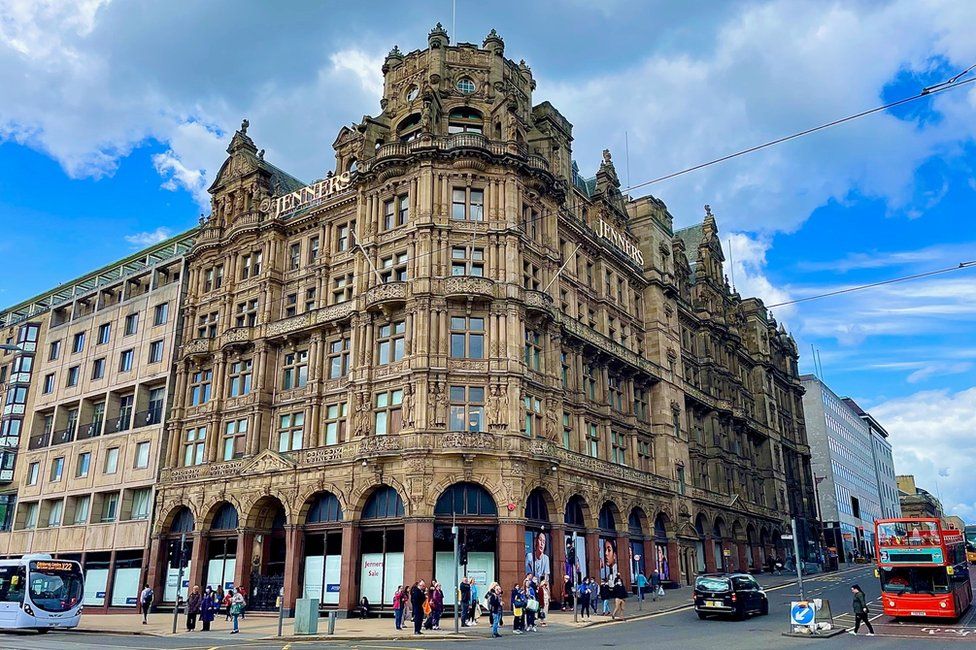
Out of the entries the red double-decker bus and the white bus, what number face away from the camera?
0

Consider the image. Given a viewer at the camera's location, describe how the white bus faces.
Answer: facing the viewer and to the right of the viewer

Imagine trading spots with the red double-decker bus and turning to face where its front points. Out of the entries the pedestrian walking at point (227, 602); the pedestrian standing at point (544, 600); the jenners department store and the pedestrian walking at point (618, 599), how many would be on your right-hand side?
4

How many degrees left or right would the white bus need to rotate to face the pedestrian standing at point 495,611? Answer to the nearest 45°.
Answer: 0° — it already faces them

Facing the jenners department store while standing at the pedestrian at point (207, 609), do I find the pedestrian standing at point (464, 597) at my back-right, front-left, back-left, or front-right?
front-right

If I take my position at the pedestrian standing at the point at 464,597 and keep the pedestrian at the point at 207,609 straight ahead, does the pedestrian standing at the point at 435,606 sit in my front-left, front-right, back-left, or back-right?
front-left

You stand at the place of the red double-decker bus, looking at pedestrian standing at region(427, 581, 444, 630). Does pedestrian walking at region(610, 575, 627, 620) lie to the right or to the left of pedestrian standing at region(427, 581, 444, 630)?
right

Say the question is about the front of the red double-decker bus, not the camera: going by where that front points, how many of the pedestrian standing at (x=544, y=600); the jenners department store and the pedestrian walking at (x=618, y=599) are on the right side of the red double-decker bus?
3

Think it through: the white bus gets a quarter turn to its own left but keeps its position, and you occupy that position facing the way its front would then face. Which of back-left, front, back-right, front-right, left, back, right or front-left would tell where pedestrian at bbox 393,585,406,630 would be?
right

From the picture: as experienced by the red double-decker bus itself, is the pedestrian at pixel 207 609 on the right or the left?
on its right

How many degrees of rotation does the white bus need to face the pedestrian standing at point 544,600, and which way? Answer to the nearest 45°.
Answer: approximately 45° to its left

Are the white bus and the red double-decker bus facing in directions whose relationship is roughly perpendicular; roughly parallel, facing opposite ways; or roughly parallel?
roughly perpendicular

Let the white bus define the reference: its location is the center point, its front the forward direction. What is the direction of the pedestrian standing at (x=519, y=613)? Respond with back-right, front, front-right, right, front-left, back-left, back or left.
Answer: front

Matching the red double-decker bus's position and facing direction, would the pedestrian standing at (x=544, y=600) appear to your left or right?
on your right

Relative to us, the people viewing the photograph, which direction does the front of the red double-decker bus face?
facing the viewer

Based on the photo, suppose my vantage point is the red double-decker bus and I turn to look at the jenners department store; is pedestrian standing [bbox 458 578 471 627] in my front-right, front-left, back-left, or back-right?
front-left

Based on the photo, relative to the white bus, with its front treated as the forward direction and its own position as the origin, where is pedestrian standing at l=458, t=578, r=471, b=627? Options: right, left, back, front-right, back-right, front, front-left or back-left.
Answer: front
